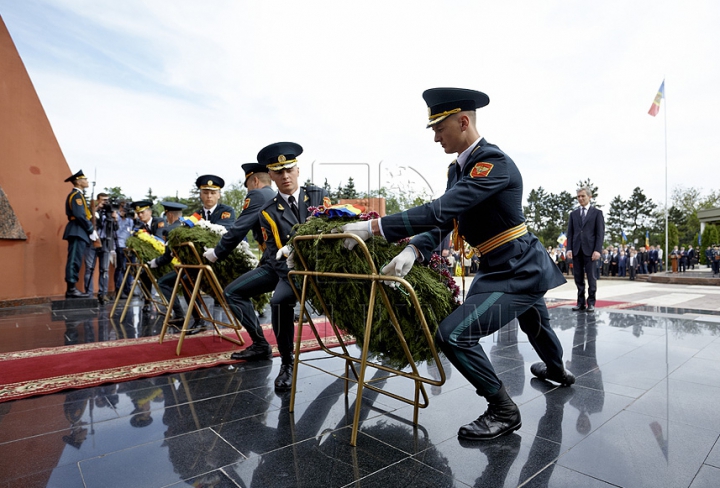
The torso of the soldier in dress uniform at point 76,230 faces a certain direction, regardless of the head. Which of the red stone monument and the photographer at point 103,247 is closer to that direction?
the photographer

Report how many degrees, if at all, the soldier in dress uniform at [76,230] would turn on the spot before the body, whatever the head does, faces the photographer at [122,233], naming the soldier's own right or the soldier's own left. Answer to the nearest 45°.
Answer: approximately 45° to the soldier's own left

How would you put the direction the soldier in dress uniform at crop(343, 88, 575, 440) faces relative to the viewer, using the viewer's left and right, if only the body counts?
facing to the left of the viewer

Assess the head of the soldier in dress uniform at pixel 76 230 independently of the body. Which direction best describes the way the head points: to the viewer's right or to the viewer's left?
to the viewer's right

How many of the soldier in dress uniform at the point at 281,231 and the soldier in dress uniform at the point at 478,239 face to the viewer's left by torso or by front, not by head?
1

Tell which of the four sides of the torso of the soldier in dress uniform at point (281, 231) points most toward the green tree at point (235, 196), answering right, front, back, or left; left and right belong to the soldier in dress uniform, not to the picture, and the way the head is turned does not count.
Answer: back

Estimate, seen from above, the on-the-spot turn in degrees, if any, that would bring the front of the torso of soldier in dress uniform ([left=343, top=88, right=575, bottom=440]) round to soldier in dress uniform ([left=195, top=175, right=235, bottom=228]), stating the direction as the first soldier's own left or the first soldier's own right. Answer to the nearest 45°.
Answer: approximately 45° to the first soldier's own right

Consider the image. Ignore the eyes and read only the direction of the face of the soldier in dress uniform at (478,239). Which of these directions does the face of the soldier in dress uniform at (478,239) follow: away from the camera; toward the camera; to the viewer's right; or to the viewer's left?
to the viewer's left
